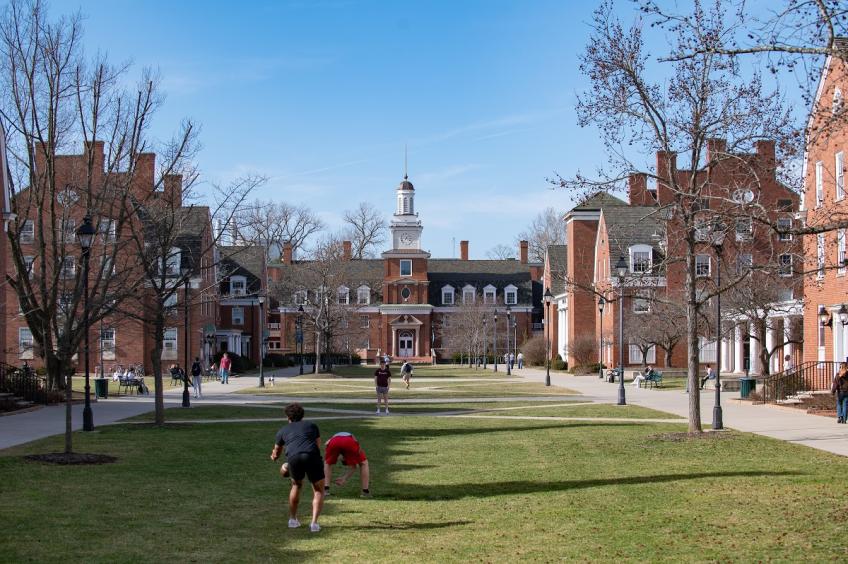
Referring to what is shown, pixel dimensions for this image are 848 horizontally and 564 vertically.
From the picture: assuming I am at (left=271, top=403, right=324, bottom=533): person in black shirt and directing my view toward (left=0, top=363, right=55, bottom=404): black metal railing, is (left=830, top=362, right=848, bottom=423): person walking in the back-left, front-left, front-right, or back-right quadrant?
front-right

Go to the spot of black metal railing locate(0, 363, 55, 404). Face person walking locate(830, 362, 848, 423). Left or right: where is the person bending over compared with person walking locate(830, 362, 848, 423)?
right

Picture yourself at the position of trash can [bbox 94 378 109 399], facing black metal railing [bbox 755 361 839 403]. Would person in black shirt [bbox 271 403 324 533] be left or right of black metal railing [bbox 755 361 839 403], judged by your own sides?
right

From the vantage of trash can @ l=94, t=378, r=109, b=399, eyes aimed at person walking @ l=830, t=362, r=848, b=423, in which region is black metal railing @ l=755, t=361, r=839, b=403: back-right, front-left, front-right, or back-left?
front-left

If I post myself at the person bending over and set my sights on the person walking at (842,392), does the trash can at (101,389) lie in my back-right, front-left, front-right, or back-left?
front-left

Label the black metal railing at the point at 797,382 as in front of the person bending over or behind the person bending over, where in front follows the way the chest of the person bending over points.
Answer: in front

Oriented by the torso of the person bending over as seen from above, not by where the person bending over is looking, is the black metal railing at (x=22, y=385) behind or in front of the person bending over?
in front
